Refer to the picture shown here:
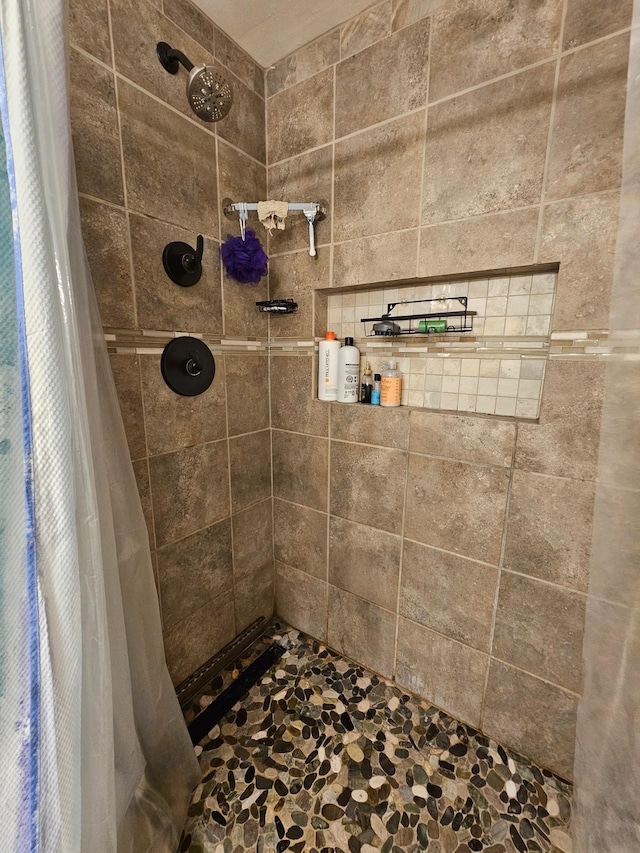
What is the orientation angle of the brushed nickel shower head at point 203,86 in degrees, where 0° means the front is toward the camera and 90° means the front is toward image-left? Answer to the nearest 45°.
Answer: approximately 315°

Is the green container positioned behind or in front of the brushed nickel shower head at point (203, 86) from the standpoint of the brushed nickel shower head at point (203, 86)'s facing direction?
in front
